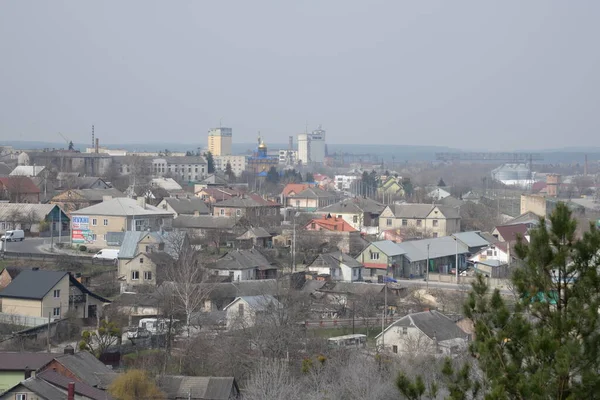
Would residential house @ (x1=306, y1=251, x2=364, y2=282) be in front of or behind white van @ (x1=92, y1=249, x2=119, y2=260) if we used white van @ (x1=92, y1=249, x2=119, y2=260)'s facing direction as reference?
behind

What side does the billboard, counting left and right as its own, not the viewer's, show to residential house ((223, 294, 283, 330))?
front

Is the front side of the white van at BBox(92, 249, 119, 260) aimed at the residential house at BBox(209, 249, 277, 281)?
no

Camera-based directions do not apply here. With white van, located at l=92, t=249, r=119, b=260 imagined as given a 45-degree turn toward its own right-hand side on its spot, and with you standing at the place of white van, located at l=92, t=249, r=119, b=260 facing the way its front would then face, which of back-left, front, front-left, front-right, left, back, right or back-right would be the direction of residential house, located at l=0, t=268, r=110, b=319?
back-left

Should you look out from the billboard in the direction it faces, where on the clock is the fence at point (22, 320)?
The fence is roughly at 12 o'clock from the billboard.

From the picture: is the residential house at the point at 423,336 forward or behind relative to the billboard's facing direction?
forward

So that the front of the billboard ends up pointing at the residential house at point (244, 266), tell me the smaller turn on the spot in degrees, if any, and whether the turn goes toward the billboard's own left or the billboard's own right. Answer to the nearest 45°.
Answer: approximately 45° to the billboard's own left

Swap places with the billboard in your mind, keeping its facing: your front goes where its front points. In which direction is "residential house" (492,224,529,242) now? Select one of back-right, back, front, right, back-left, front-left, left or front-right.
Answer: left

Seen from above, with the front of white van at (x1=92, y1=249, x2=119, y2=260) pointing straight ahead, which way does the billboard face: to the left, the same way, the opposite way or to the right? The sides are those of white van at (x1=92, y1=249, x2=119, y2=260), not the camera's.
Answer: to the left

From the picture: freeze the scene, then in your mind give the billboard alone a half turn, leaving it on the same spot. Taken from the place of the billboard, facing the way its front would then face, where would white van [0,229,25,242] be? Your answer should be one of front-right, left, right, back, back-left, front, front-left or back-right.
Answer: left

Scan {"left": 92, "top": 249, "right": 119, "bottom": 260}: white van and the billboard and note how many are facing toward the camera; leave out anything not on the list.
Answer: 1

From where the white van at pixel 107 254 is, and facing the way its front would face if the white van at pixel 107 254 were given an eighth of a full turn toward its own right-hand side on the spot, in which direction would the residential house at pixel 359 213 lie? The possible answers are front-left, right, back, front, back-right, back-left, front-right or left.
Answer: right

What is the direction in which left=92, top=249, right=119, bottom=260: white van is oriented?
to the viewer's left

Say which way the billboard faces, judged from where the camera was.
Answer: facing the viewer

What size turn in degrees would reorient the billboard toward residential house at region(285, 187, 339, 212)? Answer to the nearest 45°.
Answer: approximately 135° to its left

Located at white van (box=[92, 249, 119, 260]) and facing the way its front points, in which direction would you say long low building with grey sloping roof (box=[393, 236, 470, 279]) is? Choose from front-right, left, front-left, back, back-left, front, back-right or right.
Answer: back

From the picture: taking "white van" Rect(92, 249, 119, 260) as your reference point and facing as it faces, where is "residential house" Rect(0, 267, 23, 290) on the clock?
The residential house is roughly at 10 o'clock from the white van.

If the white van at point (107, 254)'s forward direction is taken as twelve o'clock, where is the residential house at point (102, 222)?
The residential house is roughly at 3 o'clock from the white van.

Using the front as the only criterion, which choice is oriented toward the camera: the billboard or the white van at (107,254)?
the billboard

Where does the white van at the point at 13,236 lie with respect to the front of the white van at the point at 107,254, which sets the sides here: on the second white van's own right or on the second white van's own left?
on the second white van's own right
